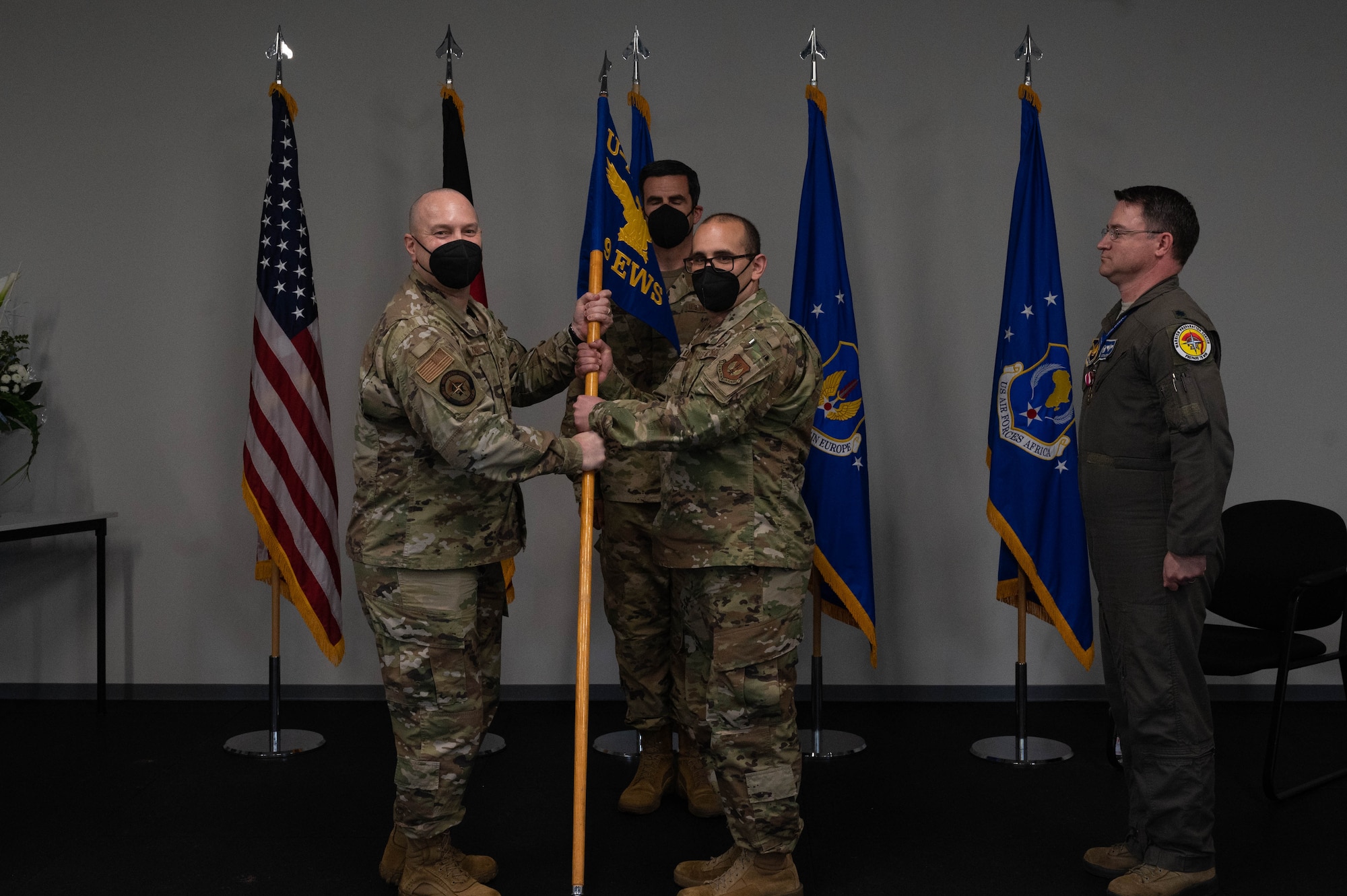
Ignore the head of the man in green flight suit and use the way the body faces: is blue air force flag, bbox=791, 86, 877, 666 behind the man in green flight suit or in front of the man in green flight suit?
in front

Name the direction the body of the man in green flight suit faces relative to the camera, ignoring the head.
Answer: to the viewer's left

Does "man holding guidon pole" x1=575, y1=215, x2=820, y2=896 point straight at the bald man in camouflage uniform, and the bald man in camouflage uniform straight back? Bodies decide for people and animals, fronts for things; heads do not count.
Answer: yes

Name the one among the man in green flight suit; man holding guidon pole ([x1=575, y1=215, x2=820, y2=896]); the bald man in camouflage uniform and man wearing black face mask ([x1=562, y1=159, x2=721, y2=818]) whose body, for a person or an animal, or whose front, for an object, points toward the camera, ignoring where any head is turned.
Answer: the man wearing black face mask

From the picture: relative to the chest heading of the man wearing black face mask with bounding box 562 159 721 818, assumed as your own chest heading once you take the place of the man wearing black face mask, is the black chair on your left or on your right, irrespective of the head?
on your left

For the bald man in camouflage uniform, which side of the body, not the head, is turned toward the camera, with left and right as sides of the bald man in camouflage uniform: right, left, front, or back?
right

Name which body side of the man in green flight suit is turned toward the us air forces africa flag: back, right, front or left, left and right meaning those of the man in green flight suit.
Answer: right

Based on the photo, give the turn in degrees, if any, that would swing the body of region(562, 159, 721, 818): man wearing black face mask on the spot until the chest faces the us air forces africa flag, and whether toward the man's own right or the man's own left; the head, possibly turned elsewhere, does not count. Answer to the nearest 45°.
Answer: approximately 90° to the man's own left

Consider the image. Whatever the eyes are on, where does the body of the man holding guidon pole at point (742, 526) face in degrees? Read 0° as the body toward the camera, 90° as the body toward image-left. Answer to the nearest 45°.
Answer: approximately 90°

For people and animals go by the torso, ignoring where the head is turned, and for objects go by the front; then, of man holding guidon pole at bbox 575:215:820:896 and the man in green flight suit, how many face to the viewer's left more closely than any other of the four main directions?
2

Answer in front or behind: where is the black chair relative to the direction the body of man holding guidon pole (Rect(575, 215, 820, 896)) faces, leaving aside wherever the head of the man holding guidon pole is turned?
behind

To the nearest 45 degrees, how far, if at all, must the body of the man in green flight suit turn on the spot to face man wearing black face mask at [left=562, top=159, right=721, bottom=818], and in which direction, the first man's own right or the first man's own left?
0° — they already face them

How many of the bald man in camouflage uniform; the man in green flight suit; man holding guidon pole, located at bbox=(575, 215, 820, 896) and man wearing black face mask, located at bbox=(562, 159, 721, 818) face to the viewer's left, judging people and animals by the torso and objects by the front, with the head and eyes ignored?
2

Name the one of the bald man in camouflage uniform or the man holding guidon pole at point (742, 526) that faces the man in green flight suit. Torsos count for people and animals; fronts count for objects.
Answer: the bald man in camouflage uniform

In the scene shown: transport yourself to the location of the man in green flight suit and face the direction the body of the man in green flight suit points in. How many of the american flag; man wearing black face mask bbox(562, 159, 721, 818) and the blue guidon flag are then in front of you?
3
